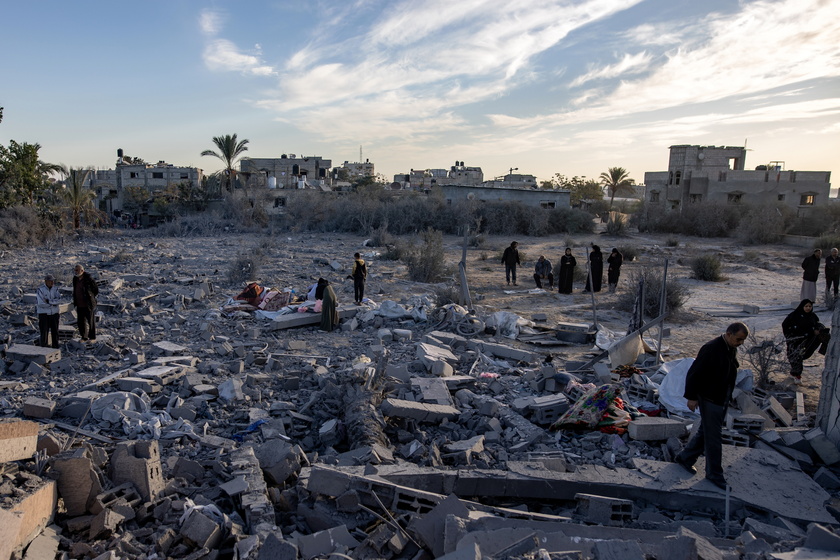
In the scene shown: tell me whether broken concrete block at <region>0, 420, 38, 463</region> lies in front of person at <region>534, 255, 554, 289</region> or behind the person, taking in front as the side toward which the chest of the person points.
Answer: in front

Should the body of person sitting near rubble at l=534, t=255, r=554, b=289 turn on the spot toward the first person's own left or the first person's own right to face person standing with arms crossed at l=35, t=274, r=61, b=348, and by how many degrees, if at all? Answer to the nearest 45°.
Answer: approximately 45° to the first person's own right

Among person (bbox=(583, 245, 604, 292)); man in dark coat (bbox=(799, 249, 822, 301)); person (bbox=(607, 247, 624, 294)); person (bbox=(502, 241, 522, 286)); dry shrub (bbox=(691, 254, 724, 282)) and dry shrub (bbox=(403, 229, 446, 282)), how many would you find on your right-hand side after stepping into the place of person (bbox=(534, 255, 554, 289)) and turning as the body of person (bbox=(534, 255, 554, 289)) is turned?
2

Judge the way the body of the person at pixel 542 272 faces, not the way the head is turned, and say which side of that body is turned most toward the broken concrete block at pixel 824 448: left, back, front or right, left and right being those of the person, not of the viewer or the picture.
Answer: front

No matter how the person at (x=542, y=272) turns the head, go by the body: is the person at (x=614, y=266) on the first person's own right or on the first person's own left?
on the first person's own left

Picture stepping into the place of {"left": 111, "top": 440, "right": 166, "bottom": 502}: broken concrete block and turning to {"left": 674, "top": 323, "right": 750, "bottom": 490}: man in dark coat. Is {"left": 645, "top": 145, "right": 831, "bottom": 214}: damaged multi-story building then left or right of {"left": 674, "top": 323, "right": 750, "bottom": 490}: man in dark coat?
left

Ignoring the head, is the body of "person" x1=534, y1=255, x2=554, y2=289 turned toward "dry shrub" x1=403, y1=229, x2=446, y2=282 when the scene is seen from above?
no

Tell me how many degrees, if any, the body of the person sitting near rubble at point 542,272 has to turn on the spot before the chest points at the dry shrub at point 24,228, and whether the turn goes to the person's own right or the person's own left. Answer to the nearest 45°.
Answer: approximately 90° to the person's own right

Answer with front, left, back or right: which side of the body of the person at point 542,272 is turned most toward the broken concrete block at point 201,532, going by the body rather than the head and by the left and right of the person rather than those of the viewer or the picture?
front

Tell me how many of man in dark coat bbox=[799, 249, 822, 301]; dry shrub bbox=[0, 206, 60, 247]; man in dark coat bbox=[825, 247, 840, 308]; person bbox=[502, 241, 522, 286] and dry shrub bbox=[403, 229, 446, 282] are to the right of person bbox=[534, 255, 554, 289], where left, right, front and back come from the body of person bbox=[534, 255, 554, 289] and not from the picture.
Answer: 3

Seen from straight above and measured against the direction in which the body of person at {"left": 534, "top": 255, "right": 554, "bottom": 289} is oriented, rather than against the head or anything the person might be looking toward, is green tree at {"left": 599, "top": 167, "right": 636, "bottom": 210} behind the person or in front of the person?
behind

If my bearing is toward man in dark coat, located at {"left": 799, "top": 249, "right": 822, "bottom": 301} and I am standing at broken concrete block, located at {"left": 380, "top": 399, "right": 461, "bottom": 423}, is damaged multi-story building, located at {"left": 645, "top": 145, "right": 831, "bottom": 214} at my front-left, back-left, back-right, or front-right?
front-left

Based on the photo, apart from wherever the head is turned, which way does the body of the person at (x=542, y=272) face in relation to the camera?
toward the camera

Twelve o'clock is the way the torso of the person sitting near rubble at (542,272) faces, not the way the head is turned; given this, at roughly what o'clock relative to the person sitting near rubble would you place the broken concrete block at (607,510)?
The broken concrete block is roughly at 12 o'clock from the person sitting near rubble.

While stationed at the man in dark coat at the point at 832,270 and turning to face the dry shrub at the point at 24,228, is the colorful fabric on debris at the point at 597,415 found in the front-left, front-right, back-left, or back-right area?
front-left

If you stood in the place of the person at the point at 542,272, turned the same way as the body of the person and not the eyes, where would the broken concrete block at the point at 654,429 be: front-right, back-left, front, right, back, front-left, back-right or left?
front

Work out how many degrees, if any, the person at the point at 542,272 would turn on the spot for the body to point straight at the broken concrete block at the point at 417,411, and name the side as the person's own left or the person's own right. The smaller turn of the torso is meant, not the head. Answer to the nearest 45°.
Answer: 0° — they already face it

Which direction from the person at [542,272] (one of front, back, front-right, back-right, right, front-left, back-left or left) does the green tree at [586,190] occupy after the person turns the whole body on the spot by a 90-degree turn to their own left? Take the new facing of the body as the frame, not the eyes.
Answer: left
